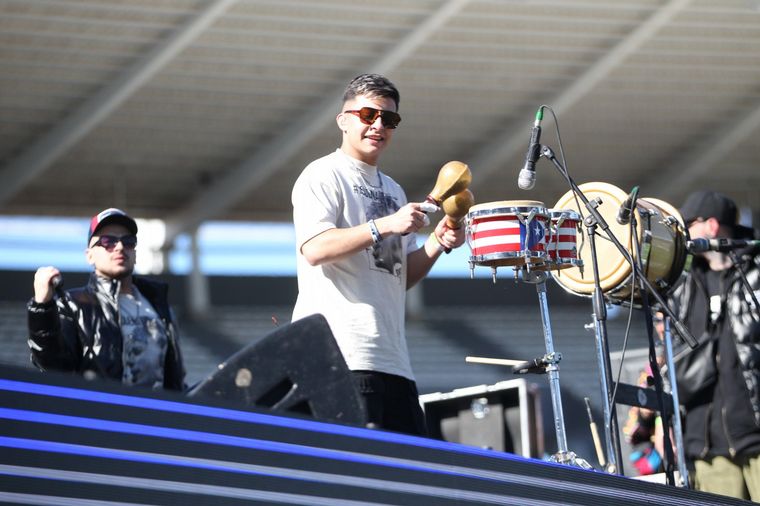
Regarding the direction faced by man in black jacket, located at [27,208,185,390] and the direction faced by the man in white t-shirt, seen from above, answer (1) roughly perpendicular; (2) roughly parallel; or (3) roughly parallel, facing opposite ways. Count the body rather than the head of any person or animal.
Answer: roughly parallel

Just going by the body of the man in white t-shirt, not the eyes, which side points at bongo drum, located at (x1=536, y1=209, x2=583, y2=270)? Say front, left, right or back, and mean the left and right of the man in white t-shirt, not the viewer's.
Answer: left

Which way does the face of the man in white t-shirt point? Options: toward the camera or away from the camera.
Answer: toward the camera

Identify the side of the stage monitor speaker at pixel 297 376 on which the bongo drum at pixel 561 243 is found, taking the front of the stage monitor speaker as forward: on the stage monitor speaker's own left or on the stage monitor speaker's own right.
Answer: on the stage monitor speaker's own right

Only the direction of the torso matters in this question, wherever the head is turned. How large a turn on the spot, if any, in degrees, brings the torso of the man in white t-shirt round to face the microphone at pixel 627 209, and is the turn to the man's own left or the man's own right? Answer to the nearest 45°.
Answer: approximately 90° to the man's own left

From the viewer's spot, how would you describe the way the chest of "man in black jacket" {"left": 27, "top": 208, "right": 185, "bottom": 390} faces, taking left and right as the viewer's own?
facing the viewer and to the right of the viewer

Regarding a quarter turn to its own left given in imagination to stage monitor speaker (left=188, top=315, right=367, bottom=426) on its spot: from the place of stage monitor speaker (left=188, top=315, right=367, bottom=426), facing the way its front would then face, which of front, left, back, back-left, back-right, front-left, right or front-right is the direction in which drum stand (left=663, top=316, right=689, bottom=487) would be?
back-left

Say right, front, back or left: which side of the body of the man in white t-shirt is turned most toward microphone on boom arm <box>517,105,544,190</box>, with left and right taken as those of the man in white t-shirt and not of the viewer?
left

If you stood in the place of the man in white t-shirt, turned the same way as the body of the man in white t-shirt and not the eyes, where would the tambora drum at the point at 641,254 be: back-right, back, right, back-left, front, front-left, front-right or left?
left
